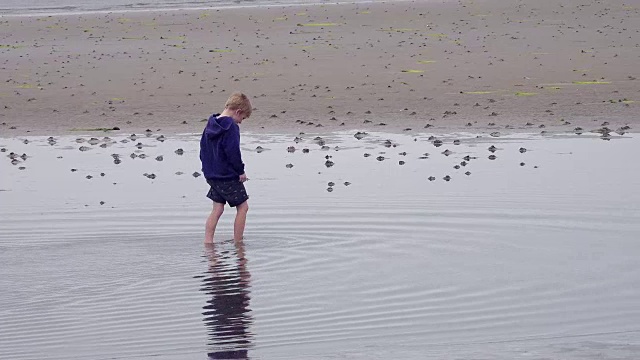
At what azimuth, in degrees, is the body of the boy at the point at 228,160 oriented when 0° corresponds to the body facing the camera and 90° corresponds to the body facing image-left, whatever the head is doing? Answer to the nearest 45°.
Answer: approximately 225°

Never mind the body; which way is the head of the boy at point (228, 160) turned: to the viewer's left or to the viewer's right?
to the viewer's right

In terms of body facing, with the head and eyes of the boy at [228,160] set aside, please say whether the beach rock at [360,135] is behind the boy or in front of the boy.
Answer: in front
